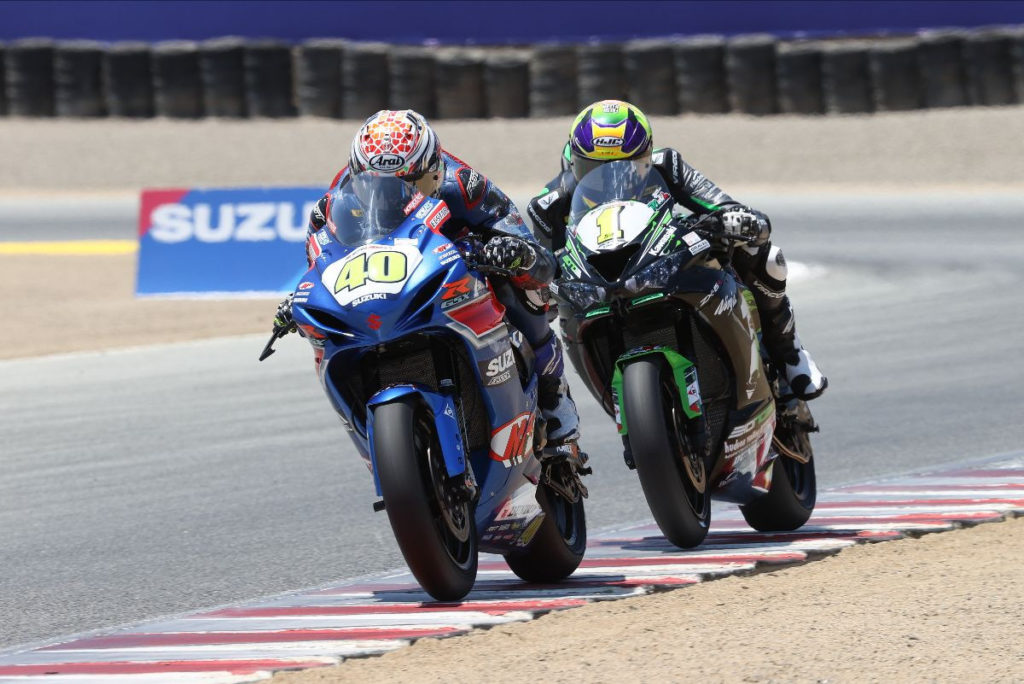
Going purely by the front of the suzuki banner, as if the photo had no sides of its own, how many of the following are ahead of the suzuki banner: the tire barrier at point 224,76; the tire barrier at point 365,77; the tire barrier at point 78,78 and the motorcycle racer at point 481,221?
1

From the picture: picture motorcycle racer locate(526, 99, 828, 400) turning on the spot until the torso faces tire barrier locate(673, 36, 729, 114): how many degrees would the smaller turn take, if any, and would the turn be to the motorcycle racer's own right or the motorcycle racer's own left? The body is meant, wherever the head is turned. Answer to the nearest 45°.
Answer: approximately 135° to the motorcycle racer's own right

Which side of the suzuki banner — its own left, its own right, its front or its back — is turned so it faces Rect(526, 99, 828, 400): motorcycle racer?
front

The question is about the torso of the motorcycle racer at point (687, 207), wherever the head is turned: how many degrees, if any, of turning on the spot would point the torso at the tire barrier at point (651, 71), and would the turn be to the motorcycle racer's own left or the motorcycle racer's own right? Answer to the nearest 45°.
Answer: approximately 135° to the motorcycle racer's own right

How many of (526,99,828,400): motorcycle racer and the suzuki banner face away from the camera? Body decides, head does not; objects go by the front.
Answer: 0

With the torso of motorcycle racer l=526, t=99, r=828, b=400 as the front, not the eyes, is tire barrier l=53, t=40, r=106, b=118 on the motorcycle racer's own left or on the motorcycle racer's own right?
on the motorcycle racer's own right

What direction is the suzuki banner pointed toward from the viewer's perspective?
toward the camera

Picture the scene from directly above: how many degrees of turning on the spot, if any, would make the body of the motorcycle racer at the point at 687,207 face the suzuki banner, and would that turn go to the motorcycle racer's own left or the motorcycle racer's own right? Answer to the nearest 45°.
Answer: approximately 90° to the motorcycle racer's own right

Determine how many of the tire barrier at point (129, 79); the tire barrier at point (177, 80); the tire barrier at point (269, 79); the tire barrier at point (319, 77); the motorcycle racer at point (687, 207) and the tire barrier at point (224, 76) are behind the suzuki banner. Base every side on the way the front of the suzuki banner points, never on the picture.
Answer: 5

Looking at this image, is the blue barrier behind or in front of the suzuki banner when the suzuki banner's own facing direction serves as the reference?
behind

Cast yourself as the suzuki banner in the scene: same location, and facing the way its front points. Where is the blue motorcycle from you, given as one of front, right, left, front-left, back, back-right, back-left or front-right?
front

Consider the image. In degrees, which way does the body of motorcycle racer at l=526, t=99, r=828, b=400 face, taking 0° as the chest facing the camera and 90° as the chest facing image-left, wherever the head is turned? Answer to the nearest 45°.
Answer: approximately 45°
